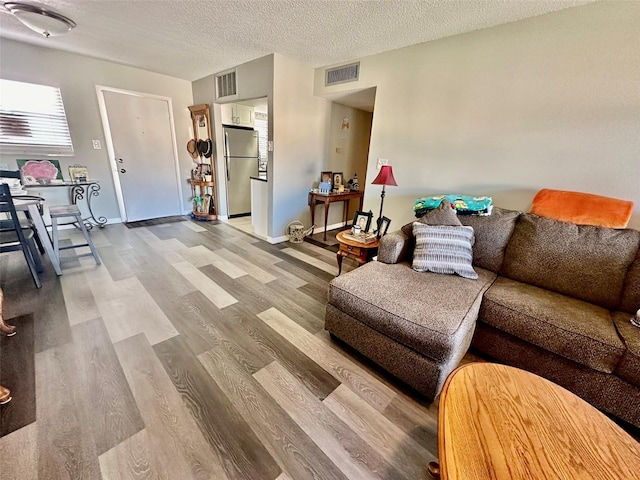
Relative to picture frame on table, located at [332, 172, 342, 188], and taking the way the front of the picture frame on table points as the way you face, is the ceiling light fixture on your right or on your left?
on your right

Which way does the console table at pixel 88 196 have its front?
toward the camera

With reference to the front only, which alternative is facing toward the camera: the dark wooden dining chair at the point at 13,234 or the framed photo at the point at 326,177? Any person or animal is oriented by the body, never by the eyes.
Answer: the framed photo

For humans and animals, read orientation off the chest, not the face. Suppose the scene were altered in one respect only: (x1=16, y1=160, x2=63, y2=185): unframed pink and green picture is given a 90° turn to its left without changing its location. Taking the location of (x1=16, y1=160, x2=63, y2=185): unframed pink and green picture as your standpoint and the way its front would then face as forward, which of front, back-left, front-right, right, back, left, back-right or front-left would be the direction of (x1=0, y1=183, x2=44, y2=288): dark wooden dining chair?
right

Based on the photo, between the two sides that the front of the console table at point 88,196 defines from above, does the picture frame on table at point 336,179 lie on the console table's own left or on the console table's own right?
on the console table's own left

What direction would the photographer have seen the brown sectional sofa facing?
facing the viewer and to the left of the viewer

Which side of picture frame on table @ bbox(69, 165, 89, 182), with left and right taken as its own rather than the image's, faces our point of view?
front

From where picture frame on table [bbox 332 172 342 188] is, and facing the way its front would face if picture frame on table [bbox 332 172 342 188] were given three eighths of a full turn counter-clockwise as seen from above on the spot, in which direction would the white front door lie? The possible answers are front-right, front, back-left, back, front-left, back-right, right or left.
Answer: back-left

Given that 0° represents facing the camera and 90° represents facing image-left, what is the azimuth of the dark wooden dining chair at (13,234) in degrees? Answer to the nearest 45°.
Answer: approximately 180°

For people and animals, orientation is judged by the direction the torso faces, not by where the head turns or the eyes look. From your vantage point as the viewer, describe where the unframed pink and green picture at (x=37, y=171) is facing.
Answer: facing the viewer

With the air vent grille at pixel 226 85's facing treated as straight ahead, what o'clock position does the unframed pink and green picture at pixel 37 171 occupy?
The unframed pink and green picture is roughly at 1 o'clock from the air vent grille.

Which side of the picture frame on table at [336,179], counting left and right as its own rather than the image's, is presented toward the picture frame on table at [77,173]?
right

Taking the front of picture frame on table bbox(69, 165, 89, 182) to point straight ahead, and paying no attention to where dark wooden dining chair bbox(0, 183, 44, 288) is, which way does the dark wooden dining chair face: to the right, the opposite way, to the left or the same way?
the opposite way
